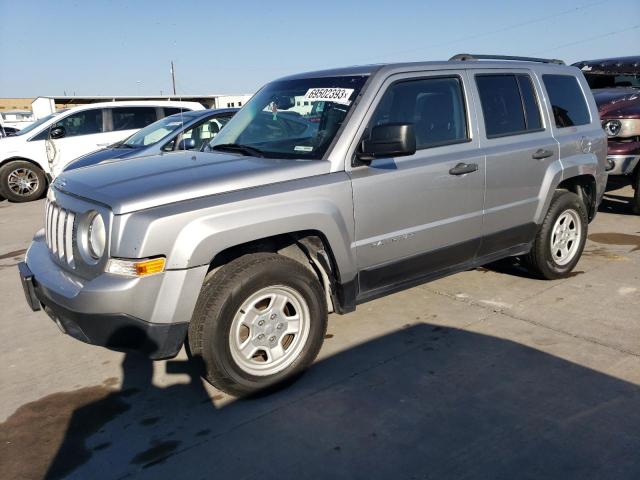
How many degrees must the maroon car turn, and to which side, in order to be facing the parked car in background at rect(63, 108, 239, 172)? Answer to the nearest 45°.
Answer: approximately 45° to its right

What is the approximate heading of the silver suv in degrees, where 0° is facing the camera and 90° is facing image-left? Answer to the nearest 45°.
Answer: approximately 45°

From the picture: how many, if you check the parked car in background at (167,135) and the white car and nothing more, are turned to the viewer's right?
0

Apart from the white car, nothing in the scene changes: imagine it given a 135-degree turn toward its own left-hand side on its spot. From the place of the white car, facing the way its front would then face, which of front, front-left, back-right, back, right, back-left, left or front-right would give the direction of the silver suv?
front-right

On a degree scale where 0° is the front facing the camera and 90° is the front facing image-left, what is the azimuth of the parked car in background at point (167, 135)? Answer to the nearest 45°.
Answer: approximately 45°

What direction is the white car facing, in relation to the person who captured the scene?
facing to the left of the viewer

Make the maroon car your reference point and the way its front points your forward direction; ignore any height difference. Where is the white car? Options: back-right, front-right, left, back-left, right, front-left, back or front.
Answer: front-right

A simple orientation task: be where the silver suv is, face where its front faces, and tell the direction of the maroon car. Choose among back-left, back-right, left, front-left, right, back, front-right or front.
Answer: back

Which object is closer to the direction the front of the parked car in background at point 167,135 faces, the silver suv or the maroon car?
the silver suv
